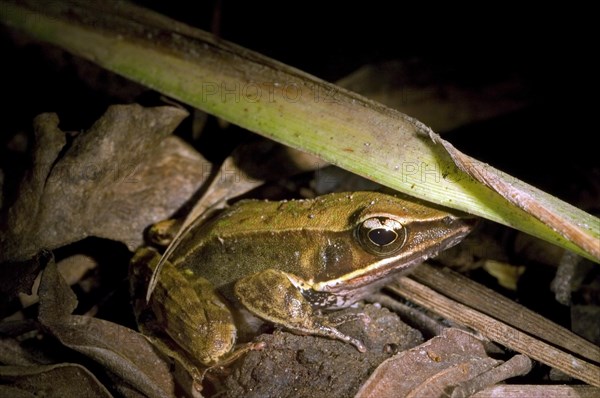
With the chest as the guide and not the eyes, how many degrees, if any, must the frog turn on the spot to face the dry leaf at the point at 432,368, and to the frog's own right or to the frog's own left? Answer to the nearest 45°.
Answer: approximately 45° to the frog's own right

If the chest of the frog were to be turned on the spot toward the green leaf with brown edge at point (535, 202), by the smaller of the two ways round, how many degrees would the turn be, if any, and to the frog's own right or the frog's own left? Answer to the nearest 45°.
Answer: approximately 45° to the frog's own right

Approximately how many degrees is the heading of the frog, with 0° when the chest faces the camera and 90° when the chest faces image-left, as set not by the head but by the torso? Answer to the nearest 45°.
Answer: approximately 270°

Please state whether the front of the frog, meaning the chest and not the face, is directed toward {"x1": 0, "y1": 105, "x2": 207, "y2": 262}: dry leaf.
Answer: no
